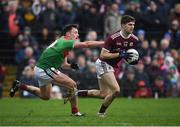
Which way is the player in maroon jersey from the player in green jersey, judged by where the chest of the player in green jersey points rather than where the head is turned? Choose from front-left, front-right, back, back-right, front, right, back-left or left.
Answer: front

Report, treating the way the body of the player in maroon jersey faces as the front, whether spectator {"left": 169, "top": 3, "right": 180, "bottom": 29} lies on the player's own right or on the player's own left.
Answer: on the player's own left

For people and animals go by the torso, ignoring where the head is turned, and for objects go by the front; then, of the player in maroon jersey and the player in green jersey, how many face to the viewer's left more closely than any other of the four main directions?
0

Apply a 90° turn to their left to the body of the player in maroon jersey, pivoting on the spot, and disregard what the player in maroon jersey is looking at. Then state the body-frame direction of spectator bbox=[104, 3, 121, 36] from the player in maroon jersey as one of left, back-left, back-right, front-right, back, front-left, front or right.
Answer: front-left

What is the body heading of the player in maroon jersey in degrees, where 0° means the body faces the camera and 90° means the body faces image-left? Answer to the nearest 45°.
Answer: approximately 315°

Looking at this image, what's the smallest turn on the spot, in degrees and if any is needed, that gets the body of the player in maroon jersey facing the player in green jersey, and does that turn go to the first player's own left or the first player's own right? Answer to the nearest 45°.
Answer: approximately 135° to the first player's own right

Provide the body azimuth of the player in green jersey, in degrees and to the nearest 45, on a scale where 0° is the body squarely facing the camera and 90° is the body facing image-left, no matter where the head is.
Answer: approximately 270°
